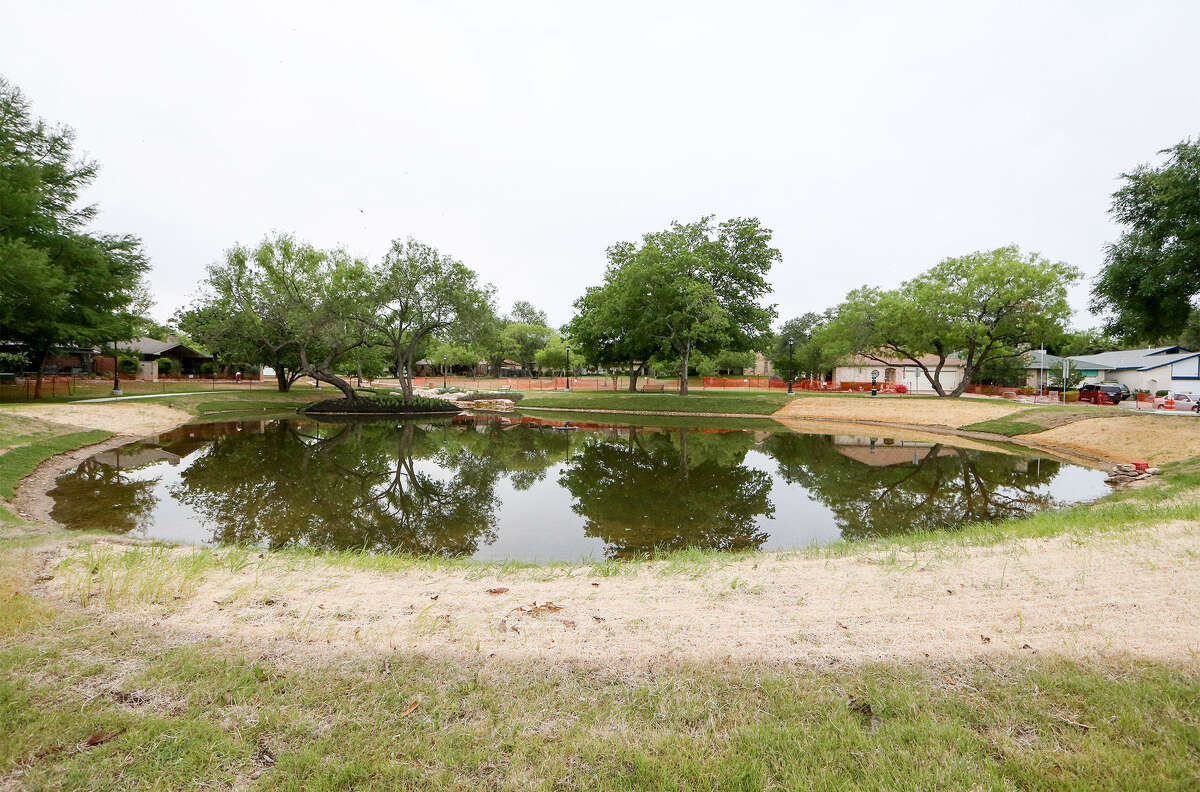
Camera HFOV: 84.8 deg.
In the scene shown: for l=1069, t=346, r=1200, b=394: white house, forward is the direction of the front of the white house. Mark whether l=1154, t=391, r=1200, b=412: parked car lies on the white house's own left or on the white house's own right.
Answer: on the white house's own left

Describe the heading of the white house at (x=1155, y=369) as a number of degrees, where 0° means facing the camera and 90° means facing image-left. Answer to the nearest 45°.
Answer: approximately 45°

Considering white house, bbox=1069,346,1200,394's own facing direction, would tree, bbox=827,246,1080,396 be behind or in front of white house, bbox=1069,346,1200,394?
in front
